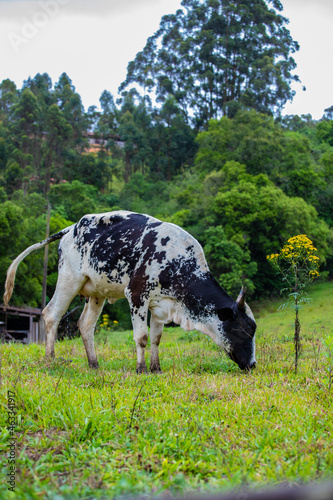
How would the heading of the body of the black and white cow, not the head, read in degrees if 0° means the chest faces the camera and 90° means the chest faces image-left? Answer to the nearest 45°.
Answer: approximately 270°
